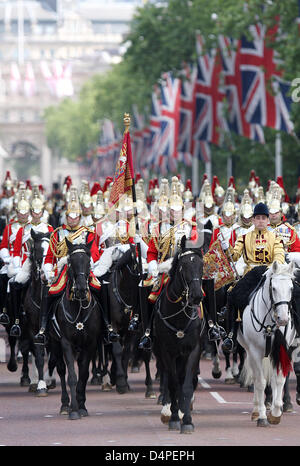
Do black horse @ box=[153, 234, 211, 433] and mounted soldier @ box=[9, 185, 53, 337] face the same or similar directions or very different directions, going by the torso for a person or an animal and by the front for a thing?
same or similar directions

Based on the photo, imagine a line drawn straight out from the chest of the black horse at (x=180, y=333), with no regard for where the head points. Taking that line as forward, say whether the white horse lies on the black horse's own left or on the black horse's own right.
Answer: on the black horse's own left

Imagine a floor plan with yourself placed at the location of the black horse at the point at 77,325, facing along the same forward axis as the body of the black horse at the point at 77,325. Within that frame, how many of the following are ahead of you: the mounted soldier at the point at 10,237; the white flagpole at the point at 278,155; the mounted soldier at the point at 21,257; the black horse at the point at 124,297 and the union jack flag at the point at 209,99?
0

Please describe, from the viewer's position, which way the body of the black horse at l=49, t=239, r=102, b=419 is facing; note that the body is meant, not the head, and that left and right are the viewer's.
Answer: facing the viewer

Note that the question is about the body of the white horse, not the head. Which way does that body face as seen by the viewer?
toward the camera

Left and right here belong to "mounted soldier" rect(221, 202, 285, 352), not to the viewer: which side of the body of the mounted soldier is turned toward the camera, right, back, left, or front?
front

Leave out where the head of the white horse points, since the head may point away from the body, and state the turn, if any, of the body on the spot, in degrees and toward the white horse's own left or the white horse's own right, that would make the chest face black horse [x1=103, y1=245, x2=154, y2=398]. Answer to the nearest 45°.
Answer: approximately 135° to the white horse's own right

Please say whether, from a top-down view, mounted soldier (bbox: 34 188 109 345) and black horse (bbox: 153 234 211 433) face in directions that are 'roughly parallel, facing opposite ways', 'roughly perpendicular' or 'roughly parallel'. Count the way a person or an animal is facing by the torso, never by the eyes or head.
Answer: roughly parallel

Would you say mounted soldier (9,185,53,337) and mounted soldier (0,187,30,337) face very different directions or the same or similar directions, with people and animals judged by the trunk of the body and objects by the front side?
same or similar directions

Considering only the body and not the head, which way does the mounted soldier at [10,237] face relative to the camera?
toward the camera

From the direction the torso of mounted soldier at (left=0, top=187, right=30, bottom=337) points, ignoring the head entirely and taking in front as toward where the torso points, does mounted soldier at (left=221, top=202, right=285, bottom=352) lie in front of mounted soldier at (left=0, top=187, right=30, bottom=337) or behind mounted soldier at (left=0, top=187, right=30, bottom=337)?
in front

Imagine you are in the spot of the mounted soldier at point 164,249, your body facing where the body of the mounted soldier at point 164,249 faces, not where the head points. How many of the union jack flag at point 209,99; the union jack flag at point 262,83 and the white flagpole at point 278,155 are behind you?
3

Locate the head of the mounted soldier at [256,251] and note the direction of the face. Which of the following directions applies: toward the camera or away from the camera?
toward the camera

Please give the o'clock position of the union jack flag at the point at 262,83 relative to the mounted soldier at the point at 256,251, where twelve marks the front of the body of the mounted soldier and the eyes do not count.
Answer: The union jack flag is roughly at 6 o'clock from the mounted soldier.
